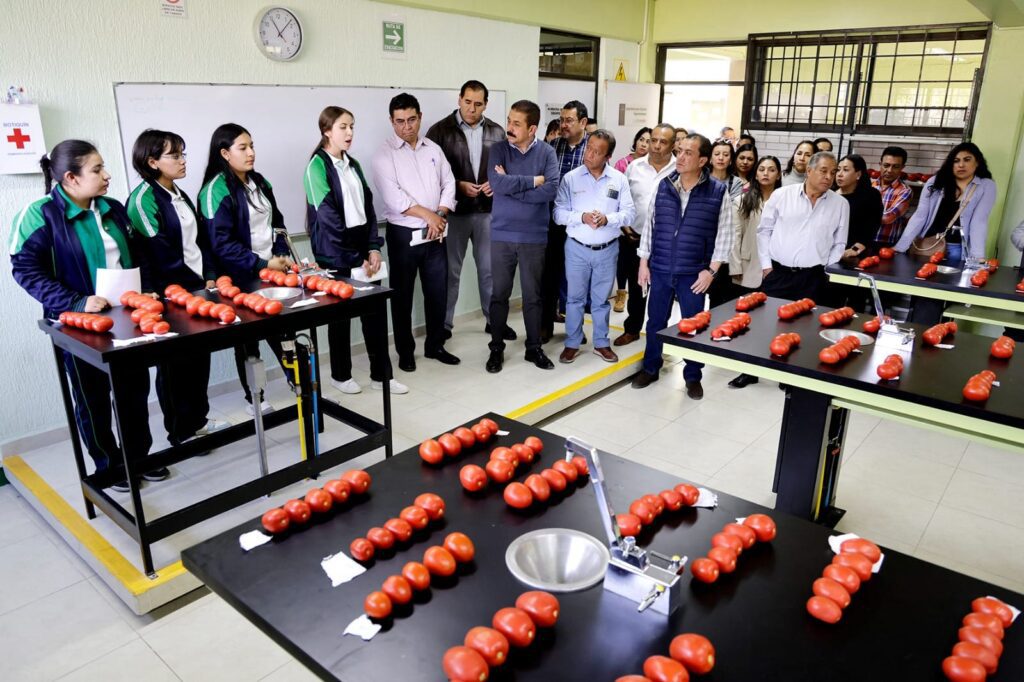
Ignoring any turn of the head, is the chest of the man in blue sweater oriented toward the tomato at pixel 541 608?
yes

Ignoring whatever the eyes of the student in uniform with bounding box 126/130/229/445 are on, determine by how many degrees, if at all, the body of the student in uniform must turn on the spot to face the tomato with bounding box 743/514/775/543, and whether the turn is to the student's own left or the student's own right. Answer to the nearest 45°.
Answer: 0° — they already face it

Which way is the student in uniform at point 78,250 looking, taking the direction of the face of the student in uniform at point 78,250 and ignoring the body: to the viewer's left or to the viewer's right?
to the viewer's right

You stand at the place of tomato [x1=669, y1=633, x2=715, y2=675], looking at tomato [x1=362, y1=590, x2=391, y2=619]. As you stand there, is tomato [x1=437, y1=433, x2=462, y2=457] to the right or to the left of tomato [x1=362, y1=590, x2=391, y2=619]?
right

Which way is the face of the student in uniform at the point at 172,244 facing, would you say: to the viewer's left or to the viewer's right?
to the viewer's right

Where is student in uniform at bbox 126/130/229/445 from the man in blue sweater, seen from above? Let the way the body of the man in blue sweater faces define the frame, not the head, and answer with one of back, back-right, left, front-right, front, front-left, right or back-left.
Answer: front-right

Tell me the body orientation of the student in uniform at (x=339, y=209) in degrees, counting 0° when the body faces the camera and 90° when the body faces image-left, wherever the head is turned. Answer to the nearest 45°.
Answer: approximately 315°

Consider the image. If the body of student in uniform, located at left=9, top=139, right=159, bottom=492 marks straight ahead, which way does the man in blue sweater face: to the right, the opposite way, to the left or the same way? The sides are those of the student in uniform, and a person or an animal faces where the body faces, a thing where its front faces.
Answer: to the right

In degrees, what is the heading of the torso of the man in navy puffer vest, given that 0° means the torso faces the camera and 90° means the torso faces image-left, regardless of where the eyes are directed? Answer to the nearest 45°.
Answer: approximately 45°
